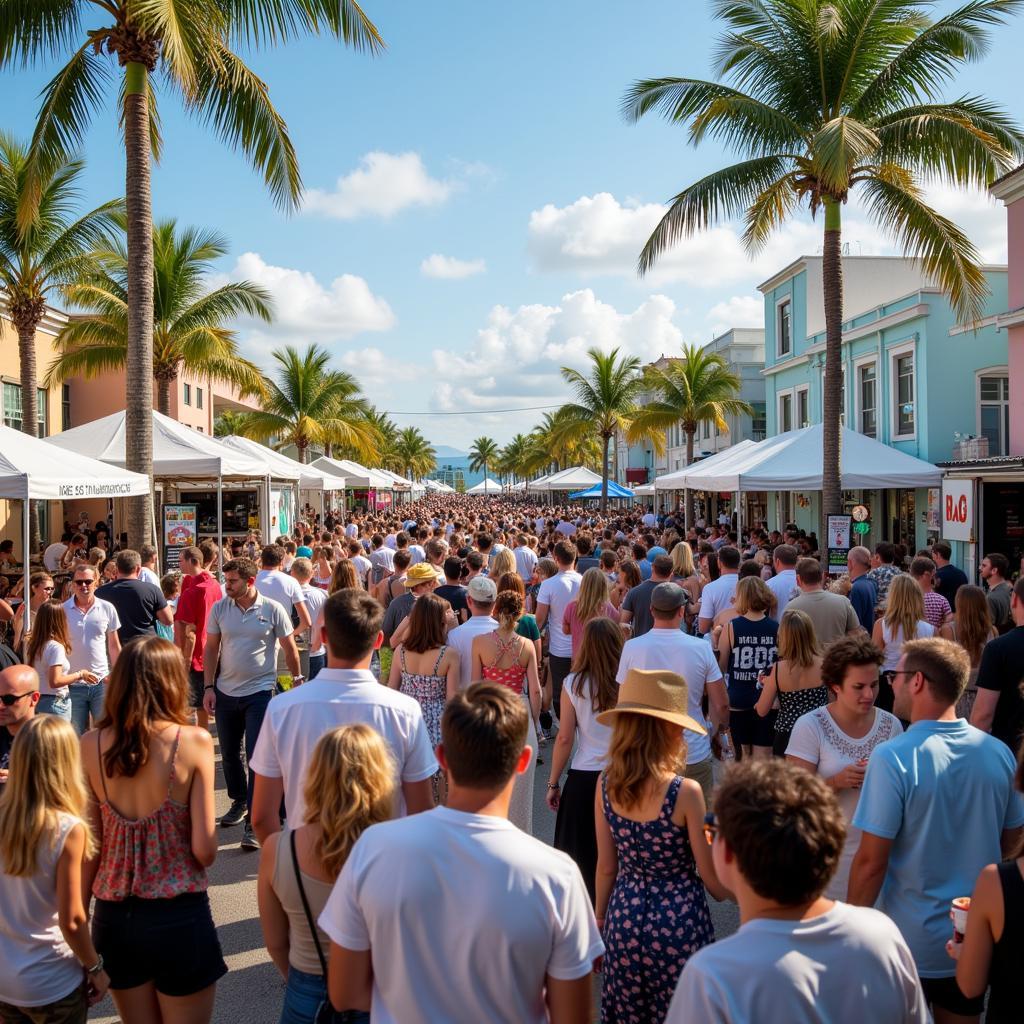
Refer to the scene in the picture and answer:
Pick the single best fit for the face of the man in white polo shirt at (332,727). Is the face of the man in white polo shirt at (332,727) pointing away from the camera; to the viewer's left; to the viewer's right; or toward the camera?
away from the camera

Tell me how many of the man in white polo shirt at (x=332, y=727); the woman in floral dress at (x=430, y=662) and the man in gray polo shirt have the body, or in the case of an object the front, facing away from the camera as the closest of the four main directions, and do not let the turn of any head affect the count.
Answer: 2

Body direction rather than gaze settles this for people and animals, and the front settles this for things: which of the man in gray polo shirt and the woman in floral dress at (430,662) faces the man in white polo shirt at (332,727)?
the man in gray polo shirt

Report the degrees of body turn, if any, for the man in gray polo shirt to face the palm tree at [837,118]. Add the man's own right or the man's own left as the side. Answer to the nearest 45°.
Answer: approximately 135° to the man's own left

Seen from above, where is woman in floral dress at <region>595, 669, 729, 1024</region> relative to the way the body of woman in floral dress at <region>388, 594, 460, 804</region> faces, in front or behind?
behind

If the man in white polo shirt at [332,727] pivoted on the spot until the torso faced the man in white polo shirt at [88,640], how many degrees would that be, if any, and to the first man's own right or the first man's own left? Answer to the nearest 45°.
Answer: approximately 45° to the first man's own left

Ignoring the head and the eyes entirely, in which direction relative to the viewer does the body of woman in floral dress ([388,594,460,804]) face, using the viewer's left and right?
facing away from the viewer

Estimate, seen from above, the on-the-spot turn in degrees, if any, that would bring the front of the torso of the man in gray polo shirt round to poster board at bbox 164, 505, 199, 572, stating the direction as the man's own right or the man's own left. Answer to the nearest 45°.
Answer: approximately 180°

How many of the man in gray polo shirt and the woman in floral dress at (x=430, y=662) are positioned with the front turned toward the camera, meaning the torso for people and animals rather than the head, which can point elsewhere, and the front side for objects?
1

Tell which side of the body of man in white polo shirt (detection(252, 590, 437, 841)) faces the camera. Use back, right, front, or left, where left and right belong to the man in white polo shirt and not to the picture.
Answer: back

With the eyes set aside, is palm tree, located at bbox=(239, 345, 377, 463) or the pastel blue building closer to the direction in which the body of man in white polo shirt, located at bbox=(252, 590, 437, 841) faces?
the palm tree

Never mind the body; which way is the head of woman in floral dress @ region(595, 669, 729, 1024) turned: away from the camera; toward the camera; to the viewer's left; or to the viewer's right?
away from the camera

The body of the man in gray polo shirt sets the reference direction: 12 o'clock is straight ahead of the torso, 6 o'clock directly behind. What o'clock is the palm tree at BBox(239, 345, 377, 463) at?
The palm tree is roughly at 6 o'clock from the man in gray polo shirt.

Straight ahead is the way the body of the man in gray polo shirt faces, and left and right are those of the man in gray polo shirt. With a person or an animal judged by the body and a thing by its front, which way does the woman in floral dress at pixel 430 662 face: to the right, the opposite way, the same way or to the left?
the opposite way

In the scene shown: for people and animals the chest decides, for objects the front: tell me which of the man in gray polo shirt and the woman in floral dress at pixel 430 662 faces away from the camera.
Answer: the woman in floral dress
